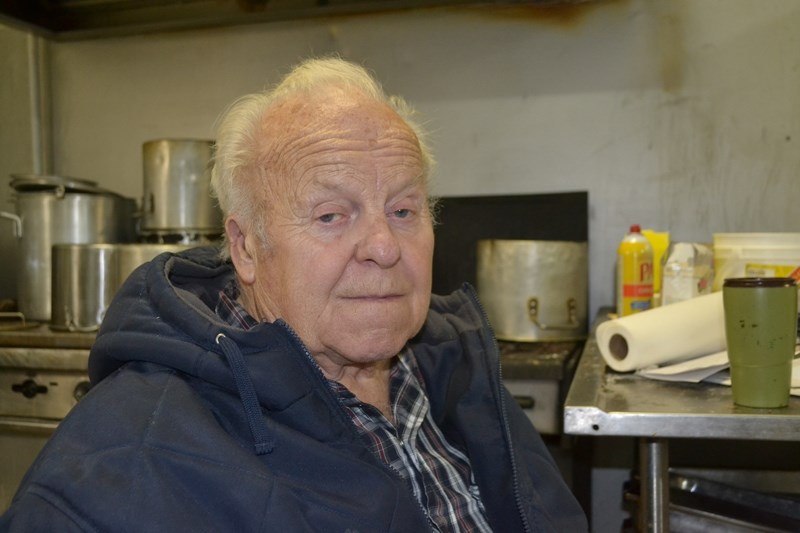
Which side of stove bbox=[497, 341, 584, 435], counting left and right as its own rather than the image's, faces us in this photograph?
front

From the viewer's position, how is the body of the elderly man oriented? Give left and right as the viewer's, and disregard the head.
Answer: facing the viewer and to the right of the viewer

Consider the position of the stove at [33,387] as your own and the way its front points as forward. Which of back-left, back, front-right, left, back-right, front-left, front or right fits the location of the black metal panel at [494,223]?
left

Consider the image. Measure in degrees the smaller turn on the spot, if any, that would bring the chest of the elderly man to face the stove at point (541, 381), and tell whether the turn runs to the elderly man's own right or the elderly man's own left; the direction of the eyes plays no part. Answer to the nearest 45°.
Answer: approximately 90° to the elderly man's own left

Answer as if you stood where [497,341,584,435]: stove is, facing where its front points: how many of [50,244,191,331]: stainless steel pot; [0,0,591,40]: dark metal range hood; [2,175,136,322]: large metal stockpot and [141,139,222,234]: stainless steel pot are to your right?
4

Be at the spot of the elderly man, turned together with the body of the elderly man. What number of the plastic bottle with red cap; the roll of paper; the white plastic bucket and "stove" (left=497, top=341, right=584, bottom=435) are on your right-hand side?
0

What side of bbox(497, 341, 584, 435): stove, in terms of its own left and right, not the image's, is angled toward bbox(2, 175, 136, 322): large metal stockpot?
right

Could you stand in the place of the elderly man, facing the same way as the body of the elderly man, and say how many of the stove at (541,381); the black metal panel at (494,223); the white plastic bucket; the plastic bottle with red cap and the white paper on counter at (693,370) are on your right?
0

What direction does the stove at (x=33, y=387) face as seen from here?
toward the camera

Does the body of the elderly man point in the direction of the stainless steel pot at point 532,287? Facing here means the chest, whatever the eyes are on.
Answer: no

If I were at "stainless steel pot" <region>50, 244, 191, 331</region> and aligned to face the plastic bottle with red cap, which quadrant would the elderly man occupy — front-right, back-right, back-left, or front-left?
front-right

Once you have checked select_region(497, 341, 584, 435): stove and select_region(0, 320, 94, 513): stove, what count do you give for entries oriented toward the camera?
2
